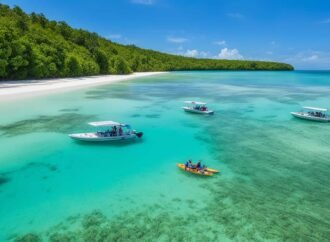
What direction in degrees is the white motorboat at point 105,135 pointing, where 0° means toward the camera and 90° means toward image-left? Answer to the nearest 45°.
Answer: approximately 90°
